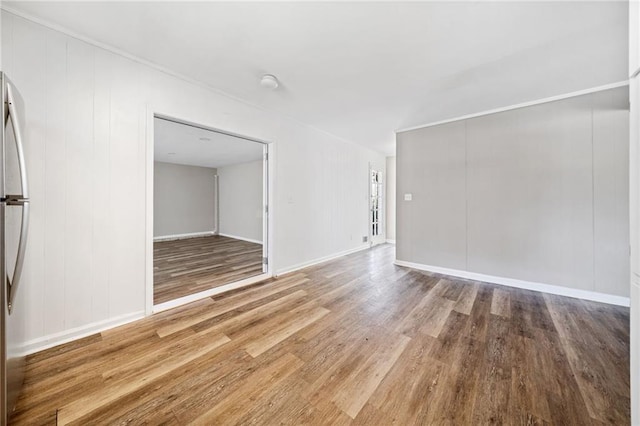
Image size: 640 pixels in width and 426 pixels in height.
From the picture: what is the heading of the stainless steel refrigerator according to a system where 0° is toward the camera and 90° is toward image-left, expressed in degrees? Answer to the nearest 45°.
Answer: approximately 270°
